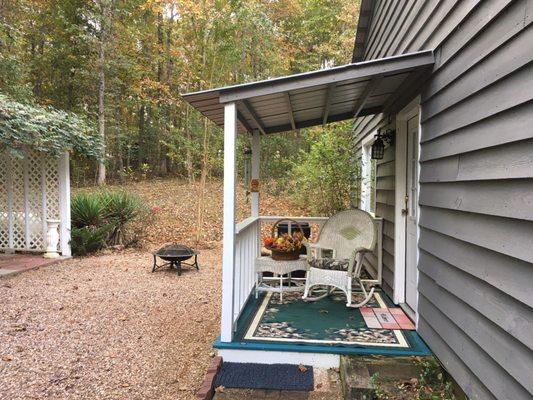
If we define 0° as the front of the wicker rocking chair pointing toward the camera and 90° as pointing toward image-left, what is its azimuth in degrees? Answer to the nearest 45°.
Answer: approximately 45°

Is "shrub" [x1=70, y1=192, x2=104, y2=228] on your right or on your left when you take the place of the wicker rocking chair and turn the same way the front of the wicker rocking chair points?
on your right

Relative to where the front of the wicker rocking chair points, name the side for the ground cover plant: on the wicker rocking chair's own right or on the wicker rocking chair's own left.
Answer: on the wicker rocking chair's own left

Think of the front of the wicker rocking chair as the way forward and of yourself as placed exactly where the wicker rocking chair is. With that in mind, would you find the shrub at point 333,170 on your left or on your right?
on your right

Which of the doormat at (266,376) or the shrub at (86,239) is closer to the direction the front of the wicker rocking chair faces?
the doormat

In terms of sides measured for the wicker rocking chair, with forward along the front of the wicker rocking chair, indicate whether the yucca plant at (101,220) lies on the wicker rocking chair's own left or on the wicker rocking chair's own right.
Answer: on the wicker rocking chair's own right

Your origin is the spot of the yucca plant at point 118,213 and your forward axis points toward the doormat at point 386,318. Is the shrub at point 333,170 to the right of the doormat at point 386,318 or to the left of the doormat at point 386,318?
left

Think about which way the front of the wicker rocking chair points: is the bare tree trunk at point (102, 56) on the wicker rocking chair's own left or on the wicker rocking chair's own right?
on the wicker rocking chair's own right

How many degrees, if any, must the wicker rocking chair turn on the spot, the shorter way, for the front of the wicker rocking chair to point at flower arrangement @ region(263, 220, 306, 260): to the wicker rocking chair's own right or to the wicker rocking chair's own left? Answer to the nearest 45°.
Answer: approximately 45° to the wicker rocking chair's own right
